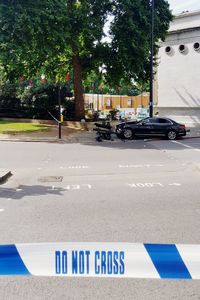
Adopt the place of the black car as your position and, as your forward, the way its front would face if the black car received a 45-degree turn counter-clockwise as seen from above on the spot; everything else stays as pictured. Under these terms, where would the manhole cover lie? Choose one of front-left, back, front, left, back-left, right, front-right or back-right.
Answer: front-left

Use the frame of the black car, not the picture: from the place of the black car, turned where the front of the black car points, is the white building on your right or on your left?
on your right

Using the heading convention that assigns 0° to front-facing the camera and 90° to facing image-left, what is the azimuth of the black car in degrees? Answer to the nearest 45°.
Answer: approximately 90°

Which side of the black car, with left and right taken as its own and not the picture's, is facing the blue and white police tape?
left
